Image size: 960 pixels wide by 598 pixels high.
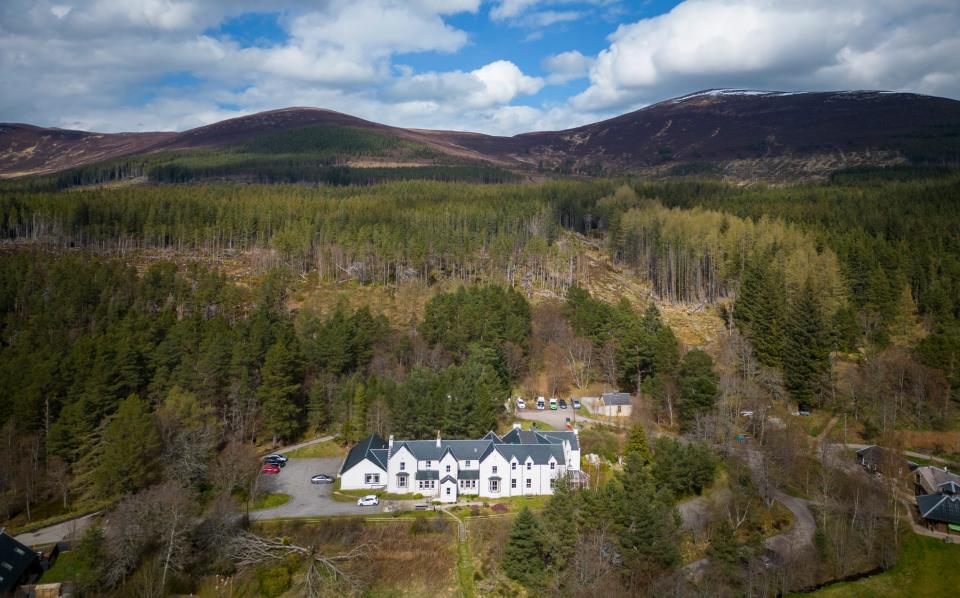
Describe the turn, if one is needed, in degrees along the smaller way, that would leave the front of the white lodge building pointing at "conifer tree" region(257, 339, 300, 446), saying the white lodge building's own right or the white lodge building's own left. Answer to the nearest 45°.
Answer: approximately 135° to the white lodge building's own right

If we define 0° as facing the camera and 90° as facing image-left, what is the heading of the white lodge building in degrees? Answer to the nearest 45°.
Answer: approximately 0°

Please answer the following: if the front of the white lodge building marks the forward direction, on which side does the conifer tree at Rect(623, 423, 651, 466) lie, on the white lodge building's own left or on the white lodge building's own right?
on the white lodge building's own left

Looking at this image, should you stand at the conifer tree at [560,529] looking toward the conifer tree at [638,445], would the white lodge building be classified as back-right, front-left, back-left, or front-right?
front-left

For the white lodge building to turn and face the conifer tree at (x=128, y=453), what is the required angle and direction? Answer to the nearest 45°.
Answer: approximately 90° to its right

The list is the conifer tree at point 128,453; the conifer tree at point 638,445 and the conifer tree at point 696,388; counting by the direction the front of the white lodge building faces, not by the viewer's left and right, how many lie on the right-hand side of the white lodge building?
1

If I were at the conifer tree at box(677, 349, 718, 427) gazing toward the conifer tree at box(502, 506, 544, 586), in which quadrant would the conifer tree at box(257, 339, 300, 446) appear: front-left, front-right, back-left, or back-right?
front-right

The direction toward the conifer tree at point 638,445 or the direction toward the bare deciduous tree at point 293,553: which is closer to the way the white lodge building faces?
the bare deciduous tree

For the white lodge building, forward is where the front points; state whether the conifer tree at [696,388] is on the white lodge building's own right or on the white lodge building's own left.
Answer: on the white lodge building's own left

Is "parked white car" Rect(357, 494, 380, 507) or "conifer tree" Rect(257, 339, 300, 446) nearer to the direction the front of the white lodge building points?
the parked white car

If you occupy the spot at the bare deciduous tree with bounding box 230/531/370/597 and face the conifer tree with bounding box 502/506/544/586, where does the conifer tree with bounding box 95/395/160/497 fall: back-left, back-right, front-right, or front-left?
back-left

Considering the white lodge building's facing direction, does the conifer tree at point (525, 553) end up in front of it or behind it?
in front

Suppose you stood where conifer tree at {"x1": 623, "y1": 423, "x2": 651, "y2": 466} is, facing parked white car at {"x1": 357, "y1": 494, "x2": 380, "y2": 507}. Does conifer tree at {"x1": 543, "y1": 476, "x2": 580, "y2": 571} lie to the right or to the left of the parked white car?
left

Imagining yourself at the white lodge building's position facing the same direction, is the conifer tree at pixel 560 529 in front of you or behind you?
in front
